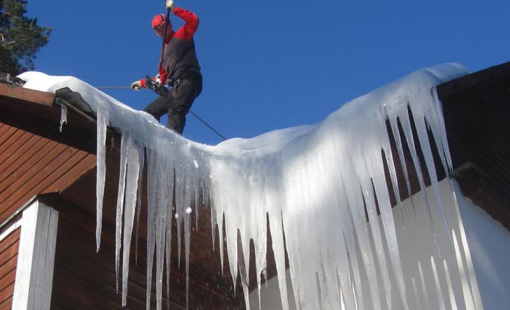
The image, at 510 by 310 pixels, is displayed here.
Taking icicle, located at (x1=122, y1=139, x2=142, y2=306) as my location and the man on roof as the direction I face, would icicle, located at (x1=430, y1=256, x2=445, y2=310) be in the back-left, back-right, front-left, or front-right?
front-right

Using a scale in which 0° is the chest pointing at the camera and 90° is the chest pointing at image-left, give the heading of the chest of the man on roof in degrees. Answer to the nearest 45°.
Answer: approximately 90°

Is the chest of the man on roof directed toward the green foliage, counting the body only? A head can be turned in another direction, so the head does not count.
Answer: no

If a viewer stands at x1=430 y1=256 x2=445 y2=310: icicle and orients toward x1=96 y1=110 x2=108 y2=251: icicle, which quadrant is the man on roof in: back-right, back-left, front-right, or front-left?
front-right

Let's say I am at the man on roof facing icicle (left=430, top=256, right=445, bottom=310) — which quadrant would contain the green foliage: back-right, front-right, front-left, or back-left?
back-left
